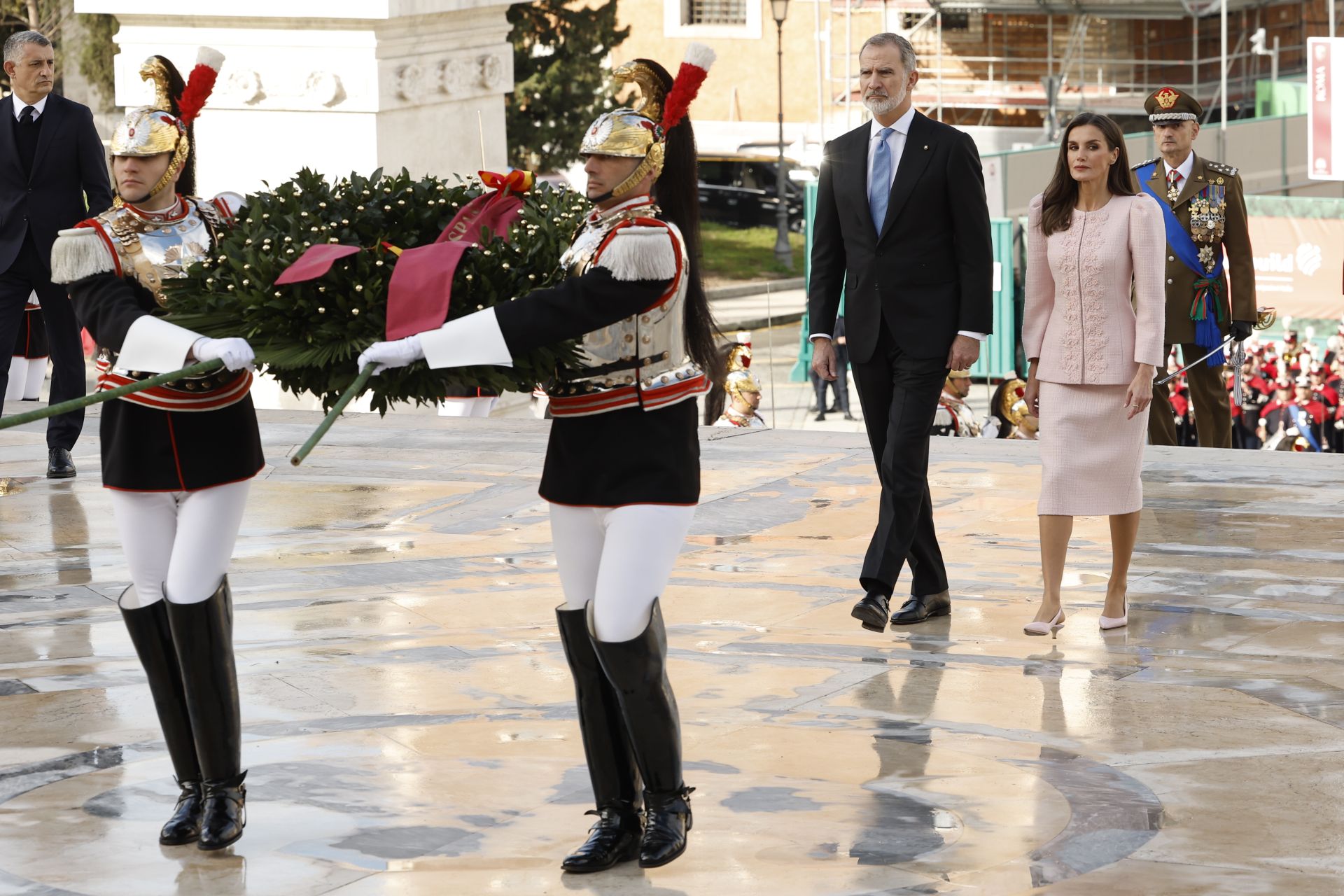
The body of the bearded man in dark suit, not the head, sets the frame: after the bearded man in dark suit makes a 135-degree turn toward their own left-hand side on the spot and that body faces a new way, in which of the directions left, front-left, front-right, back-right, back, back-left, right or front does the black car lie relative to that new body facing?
left

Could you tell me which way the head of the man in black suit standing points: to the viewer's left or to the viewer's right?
to the viewer's right

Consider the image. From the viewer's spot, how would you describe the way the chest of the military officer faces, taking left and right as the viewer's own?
facing the viewer and to the left of the viewer

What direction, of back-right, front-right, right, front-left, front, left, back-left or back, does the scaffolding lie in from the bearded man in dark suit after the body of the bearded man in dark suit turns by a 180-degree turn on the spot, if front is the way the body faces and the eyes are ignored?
front-left

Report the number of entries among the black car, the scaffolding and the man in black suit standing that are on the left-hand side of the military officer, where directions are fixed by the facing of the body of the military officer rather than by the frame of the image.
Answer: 0

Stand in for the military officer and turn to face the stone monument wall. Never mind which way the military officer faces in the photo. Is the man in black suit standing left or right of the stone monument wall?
left

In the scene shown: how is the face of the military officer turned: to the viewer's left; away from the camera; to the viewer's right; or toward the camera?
toward the camera

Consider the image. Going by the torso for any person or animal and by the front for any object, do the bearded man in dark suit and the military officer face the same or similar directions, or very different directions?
same or similar directions

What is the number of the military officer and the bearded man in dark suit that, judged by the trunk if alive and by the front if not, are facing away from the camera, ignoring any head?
0

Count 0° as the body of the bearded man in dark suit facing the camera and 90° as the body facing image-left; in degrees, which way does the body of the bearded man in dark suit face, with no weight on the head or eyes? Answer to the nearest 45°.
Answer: approximately 45°

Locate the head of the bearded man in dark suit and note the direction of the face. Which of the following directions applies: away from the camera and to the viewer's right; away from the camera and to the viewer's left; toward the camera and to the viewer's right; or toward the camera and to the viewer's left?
toward the camera and to the viewer's left

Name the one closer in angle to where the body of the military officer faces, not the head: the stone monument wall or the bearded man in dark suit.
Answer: the bearded man in dark suit
